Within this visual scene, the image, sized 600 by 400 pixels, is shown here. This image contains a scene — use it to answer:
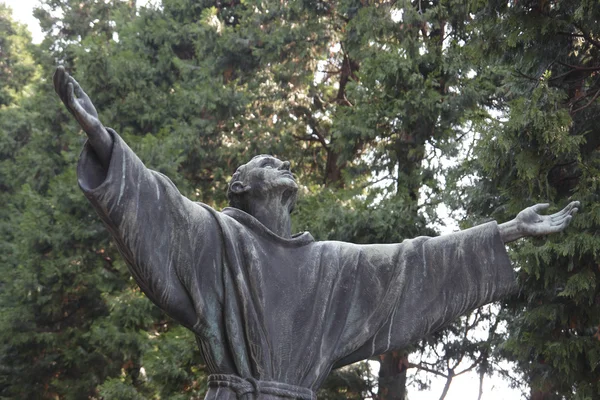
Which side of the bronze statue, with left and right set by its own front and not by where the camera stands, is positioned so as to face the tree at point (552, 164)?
left

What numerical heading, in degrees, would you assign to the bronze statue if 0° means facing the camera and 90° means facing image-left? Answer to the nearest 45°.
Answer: approximately 315°
